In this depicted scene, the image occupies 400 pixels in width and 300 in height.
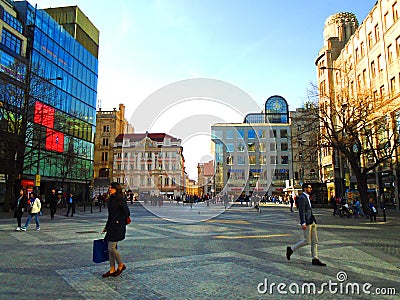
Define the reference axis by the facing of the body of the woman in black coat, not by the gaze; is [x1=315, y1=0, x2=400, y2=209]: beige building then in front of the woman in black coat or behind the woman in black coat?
behind

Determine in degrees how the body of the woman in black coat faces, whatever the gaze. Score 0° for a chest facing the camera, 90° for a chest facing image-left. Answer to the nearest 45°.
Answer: approximately 90°

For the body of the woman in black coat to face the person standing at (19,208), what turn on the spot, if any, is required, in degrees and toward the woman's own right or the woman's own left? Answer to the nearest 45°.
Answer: approximately 45° to the woman's own right

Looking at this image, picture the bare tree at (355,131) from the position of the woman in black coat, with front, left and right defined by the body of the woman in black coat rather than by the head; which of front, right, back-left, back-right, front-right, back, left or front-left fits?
back-right

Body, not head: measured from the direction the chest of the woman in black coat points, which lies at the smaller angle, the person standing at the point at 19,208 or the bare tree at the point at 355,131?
the person standing

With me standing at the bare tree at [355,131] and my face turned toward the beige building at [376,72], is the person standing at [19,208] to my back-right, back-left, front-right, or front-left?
back-left

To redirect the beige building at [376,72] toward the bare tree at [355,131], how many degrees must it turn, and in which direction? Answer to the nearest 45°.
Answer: approximately 45° to its left

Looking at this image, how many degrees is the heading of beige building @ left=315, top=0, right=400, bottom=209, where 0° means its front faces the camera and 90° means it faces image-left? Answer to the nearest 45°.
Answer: approximately 45°
